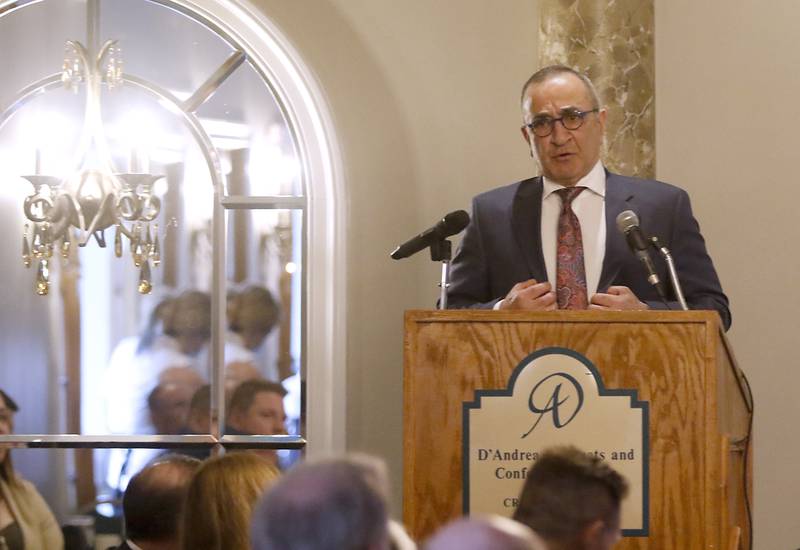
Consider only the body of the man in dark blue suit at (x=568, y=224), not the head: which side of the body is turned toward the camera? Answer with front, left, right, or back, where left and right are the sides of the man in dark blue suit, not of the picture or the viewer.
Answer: front

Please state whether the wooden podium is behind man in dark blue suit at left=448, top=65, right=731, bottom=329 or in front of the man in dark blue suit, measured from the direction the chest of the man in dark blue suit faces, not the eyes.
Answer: in front

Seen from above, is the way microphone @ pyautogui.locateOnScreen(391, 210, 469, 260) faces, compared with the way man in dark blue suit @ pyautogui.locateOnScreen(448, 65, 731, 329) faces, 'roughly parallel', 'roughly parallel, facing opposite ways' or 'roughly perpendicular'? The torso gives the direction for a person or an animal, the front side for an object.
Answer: roughly perpendicular

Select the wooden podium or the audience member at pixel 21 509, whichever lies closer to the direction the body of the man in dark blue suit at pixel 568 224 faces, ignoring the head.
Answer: the wooden podium

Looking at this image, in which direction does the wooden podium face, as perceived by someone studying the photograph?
facing the viewer

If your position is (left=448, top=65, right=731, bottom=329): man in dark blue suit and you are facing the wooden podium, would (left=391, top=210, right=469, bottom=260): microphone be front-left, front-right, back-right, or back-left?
front-right

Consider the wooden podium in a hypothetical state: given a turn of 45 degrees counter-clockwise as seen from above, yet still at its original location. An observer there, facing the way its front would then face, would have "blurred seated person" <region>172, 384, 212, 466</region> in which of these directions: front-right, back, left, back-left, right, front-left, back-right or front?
back

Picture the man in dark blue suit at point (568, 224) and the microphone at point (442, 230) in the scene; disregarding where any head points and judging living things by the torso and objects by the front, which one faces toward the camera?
the man in dark blue suit

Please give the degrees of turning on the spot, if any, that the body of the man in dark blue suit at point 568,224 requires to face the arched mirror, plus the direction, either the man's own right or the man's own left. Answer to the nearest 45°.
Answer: approximately 135° to the man's own right
